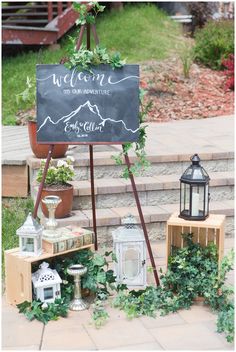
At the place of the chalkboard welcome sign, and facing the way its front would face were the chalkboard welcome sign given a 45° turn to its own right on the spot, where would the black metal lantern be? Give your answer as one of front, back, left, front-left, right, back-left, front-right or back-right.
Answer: back-left

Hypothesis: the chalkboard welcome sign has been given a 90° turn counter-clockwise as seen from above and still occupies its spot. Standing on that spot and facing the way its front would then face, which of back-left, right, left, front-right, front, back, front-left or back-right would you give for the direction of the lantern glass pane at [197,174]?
front

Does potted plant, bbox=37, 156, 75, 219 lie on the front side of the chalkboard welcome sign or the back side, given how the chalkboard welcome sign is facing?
on the back side

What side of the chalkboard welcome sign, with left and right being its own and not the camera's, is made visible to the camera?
front

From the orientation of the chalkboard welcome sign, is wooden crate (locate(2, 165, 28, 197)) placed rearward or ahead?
rearward
